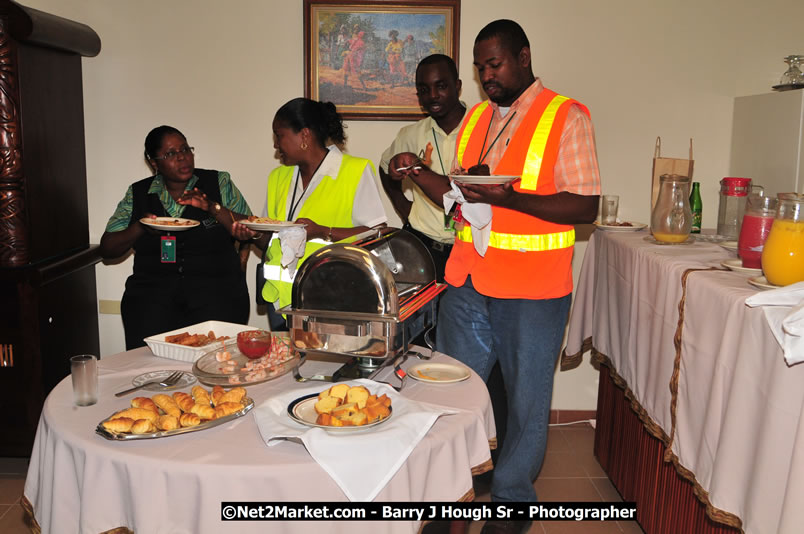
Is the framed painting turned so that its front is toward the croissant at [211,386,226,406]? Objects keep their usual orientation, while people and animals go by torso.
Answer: yes

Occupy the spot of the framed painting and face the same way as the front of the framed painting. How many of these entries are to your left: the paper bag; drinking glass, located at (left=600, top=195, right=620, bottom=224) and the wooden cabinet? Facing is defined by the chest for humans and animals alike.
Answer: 2

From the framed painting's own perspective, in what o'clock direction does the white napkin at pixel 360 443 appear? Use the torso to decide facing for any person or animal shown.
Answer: The white napkin is roughly at 12 o'clock from the framed painting.

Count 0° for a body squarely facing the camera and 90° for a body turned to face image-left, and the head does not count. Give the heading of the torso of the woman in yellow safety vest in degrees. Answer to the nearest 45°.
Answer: approximately 45°

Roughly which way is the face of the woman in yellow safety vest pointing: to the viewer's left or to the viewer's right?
to the viewer's left

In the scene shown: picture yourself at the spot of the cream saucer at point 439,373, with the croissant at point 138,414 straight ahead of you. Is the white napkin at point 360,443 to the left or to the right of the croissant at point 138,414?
left

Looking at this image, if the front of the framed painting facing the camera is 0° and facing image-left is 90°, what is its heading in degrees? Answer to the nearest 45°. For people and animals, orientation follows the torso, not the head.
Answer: approximately 0°

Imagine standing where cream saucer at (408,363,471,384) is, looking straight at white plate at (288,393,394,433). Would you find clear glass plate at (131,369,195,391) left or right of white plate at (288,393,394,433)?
right

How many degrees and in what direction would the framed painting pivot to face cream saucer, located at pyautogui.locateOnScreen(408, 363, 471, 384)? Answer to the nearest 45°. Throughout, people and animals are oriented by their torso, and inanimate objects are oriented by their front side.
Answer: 0° — it already faces it

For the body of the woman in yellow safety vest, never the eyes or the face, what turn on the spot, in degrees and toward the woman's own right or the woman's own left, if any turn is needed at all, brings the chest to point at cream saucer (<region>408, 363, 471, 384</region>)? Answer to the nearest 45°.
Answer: approximately 45° to the woman's own left
